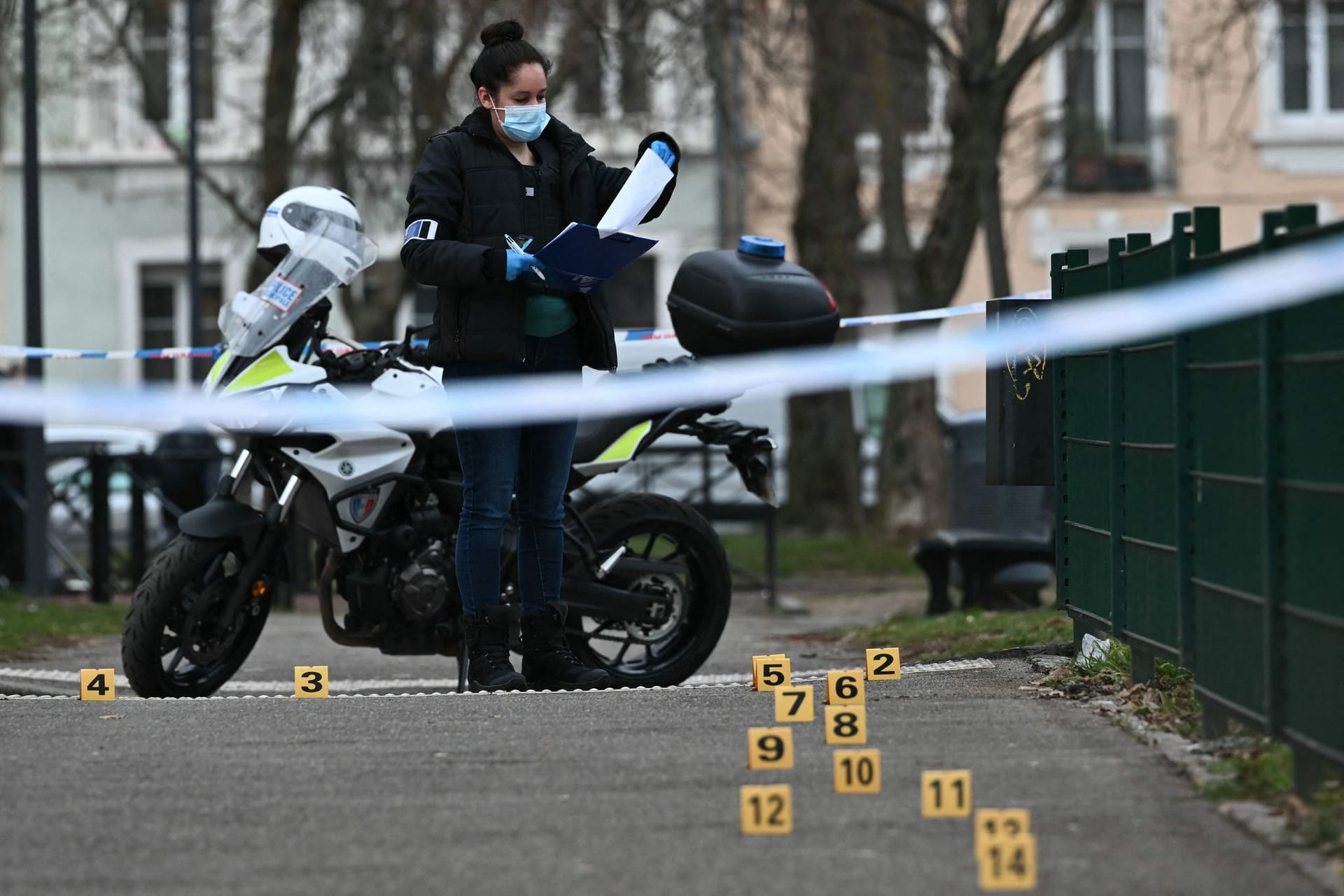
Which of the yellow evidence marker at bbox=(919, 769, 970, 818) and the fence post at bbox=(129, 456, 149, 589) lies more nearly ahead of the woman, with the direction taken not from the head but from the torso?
the yellow evidence marker

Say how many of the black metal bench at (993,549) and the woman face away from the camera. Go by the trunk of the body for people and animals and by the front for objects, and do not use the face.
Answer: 0

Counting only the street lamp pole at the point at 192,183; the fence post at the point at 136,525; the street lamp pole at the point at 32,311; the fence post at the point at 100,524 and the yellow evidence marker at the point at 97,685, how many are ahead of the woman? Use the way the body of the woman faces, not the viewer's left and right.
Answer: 0

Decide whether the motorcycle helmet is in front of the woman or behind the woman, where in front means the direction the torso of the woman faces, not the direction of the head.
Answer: behind

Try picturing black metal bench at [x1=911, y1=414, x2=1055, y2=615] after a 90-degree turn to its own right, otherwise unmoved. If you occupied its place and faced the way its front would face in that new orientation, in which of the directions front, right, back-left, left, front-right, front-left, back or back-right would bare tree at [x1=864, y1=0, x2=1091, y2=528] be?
front-right

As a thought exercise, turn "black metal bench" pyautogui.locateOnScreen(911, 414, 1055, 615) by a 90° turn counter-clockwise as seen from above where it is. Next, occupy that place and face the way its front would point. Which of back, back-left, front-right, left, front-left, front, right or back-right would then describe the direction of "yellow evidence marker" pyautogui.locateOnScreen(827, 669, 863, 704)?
front-right

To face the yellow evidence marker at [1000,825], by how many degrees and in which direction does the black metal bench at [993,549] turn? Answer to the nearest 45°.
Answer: approximately 45° to its left

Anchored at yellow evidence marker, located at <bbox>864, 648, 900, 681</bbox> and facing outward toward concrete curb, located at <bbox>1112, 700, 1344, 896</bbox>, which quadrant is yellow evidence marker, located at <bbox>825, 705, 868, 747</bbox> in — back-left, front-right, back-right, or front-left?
front-right

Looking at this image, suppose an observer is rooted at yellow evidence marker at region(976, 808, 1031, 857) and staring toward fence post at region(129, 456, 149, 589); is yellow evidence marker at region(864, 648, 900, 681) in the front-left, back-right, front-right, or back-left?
front-right

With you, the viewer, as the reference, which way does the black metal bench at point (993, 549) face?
facing the viewer and to the left of the viewer

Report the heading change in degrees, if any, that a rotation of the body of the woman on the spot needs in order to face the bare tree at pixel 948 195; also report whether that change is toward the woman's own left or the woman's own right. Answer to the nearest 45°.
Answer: approximately 135° to the woman's own left

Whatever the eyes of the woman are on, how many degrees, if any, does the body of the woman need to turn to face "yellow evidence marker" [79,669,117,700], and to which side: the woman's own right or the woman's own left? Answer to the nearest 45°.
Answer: approximately 135° to the woman's own right

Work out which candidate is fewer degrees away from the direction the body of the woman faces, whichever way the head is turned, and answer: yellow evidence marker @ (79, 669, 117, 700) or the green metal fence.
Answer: the green metal fence

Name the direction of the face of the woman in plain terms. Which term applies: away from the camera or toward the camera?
toward the camera

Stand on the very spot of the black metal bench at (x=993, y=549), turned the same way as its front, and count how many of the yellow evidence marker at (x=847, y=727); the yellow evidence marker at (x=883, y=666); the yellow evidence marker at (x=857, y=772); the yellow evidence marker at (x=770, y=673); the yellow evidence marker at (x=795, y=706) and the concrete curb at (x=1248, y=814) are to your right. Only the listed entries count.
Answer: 0
